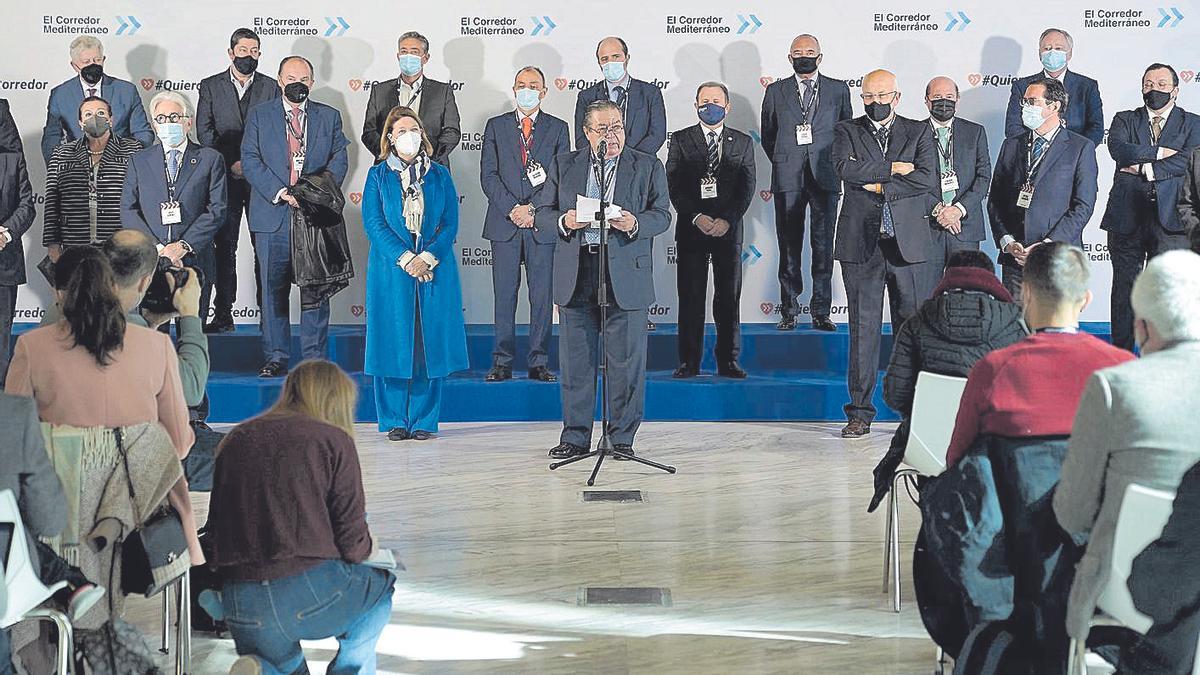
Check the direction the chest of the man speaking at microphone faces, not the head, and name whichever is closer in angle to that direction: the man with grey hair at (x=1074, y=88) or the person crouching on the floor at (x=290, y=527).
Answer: the person crouching on the floor

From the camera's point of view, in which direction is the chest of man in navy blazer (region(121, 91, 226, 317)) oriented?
toward the camera

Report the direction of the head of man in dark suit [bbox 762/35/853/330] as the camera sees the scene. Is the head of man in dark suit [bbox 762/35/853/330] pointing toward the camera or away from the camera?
toward the camera

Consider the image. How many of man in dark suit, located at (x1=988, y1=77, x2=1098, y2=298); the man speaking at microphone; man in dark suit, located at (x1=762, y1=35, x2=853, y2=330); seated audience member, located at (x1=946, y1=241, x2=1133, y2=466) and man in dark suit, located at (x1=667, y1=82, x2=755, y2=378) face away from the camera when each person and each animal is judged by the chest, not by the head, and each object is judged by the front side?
1

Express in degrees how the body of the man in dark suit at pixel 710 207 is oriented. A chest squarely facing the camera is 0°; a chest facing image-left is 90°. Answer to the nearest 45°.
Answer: approximately 0°

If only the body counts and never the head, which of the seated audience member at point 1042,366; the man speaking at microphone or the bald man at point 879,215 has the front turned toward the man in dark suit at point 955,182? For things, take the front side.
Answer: the seated audience member

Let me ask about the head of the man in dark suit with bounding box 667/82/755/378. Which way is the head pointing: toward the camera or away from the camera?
toward the camera

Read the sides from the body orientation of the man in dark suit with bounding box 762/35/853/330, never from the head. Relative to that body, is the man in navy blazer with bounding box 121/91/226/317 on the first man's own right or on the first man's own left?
on the first man's own right

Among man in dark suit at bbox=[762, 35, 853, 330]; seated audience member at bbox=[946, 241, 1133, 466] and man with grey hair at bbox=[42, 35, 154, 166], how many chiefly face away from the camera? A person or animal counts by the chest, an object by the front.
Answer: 1

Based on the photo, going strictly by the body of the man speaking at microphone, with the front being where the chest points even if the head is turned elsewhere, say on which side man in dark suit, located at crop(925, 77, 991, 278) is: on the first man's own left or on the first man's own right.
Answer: on the first man's own left

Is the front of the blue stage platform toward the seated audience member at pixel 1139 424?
yes

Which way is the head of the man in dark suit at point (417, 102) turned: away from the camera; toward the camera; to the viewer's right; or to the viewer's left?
toward the camera

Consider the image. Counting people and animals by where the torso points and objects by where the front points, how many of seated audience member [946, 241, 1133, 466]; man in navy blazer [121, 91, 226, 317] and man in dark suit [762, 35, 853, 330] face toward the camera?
2

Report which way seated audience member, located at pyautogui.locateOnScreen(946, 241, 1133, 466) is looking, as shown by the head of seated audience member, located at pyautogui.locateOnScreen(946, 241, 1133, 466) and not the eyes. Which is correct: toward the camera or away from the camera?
away from the camera

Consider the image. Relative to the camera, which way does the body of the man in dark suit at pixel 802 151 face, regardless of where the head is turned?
toward the camera

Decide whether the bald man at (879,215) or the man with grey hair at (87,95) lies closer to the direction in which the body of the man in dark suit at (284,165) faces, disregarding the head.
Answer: the bald man

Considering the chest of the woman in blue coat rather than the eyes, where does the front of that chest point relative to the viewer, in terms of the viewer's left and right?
facing the viewer

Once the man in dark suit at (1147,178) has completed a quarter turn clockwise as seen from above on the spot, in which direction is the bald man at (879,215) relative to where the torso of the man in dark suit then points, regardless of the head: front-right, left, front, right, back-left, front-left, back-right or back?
front-left

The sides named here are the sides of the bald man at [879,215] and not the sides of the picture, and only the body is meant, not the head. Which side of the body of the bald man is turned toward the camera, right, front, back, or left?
front

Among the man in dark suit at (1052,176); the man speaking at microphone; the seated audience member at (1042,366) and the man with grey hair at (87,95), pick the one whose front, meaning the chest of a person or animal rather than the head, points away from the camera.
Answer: the seated audience member
